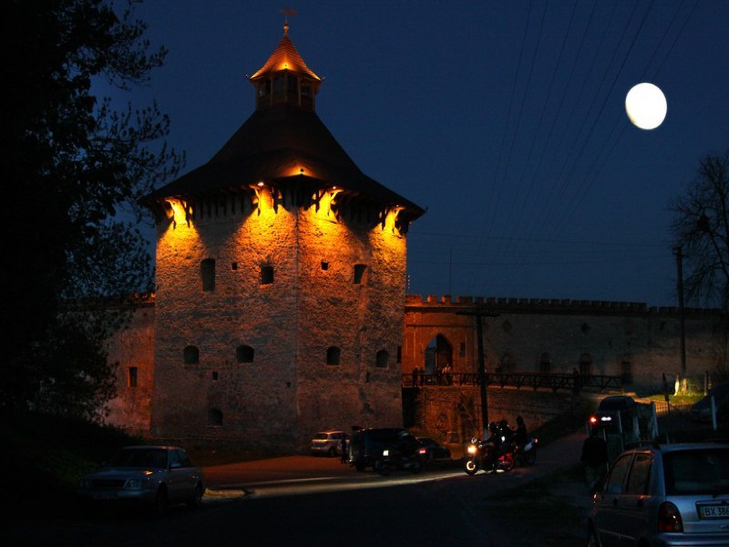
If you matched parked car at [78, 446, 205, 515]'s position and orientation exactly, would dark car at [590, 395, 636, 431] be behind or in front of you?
behind

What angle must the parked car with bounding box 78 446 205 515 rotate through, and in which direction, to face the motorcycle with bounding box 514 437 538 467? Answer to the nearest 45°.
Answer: approximately 180°

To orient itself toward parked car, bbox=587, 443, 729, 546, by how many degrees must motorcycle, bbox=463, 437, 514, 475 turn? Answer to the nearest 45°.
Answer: approximately 45° to its left

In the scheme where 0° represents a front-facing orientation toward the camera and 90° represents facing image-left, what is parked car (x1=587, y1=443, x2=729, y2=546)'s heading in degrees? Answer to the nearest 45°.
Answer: approximately 135°

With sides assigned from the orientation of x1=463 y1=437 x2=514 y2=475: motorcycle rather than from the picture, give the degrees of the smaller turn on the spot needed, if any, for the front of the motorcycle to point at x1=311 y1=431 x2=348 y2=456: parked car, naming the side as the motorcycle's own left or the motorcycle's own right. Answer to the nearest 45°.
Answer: approximately 90° to the motorcycle's own right

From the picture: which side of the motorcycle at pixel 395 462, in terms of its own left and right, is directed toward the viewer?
left

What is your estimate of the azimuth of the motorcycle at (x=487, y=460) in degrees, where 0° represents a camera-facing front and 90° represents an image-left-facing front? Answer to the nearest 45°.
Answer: approximately 45°

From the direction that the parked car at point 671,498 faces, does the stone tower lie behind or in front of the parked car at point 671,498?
in front
